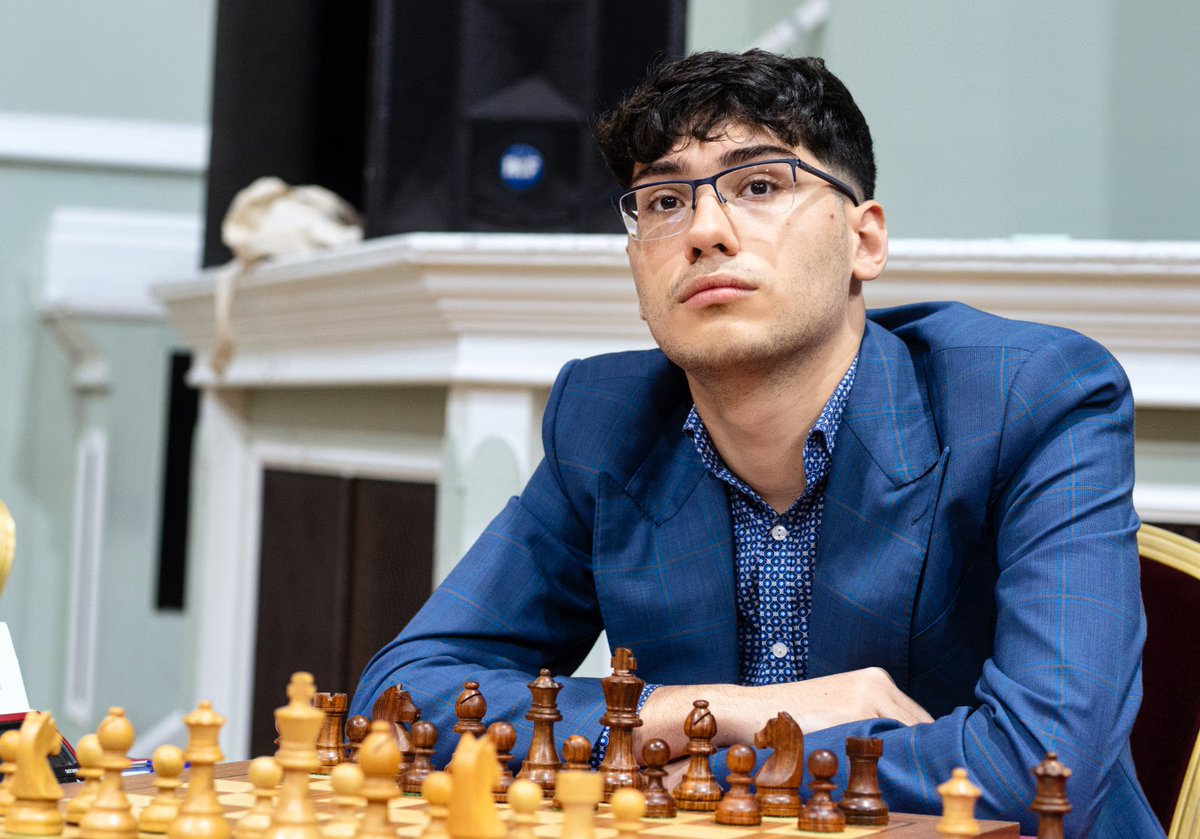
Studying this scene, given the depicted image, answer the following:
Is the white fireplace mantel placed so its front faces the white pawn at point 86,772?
yes

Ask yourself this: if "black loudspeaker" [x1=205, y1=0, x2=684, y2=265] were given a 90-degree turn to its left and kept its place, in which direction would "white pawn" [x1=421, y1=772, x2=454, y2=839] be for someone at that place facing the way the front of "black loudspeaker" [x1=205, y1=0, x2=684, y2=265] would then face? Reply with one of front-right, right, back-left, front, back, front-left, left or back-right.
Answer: right

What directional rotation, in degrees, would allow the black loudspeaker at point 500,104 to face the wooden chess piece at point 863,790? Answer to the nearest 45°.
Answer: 0° — it already faces it

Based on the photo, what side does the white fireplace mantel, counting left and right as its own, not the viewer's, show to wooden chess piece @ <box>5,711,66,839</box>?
front

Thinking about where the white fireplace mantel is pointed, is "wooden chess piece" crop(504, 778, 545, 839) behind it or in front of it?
in front

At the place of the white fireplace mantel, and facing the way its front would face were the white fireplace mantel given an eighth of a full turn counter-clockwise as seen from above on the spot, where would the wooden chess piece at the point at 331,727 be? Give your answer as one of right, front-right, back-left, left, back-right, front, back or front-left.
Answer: front-right

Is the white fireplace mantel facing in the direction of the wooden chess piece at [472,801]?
yes

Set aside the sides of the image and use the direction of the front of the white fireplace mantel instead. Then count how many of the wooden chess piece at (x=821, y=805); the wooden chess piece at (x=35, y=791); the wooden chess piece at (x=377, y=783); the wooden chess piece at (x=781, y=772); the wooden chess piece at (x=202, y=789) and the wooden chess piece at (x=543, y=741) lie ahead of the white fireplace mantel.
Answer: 6

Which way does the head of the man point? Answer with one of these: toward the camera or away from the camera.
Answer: toward the camera

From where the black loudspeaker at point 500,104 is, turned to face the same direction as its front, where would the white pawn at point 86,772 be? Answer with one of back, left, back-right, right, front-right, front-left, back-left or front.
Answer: front

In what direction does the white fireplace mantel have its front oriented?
toward the camera
